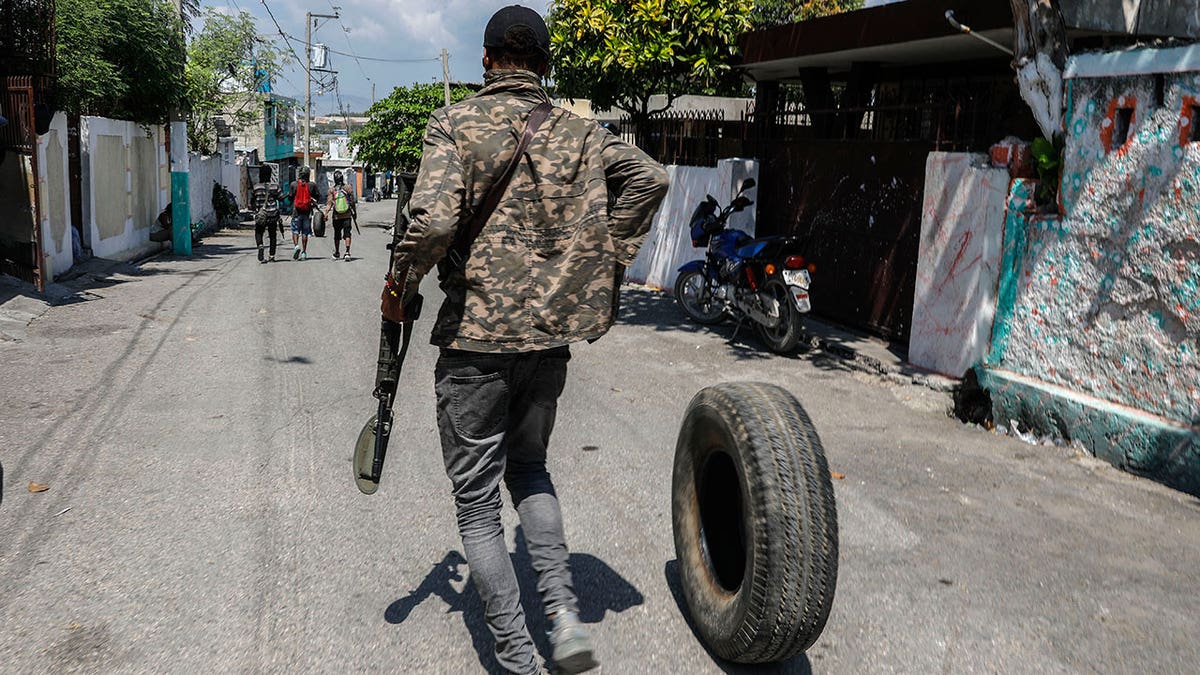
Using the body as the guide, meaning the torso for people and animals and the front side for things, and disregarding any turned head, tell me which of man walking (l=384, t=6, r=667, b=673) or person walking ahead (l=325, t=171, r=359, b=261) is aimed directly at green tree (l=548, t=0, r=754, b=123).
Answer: the man walking

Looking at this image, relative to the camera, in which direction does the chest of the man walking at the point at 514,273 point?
away from the camera

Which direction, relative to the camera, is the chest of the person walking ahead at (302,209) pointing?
away from the camera

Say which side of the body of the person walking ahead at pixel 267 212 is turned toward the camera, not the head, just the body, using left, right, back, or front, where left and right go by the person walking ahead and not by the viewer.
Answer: back

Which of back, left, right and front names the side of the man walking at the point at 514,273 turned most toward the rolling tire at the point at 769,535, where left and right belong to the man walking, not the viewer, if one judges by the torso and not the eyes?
right

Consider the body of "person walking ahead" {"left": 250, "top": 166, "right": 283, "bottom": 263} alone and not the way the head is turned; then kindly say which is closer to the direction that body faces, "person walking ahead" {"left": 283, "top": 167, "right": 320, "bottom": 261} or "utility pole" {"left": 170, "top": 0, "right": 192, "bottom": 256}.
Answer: the utility pole

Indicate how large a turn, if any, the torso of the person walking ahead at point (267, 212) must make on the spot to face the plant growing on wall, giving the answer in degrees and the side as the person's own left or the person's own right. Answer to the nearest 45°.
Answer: approximately 180°

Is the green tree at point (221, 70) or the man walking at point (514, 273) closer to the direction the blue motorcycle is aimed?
the green tree

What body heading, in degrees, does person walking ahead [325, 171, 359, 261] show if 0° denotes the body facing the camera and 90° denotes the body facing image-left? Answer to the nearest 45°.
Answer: approximately 180°
